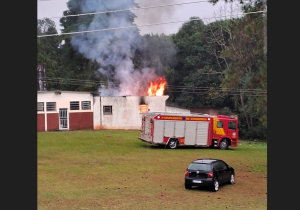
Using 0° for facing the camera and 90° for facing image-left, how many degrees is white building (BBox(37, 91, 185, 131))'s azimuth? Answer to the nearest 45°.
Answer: approximately 0°

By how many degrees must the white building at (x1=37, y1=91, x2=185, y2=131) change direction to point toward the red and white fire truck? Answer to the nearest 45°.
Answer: approximately 90° to its left

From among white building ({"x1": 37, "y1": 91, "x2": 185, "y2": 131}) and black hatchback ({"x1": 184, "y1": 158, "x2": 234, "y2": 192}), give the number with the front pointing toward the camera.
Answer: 1
